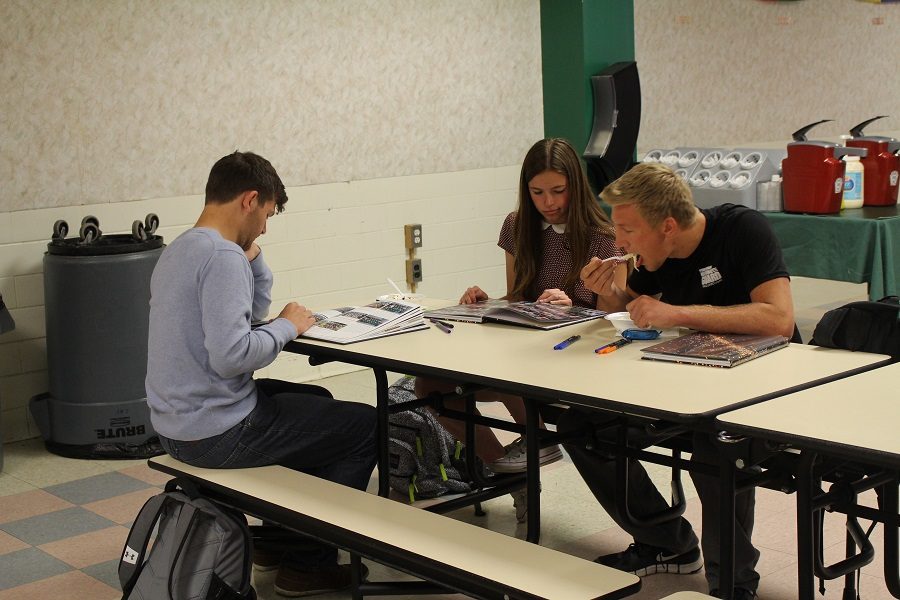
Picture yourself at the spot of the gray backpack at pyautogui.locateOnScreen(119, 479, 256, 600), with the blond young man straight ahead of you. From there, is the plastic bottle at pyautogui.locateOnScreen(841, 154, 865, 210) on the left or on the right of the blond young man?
left

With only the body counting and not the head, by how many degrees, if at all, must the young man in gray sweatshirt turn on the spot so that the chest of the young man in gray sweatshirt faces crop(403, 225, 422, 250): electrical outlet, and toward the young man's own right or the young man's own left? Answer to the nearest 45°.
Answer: approximately 90° to the young man's own left

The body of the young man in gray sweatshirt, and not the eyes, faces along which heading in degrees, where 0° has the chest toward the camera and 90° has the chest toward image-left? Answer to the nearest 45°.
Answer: approximately 270°

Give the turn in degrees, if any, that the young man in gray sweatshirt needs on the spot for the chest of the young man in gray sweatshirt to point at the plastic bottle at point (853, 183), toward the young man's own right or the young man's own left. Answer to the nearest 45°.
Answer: approximately 45° to the young man's own left

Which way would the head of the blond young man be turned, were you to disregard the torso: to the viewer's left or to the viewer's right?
to the viewer's left

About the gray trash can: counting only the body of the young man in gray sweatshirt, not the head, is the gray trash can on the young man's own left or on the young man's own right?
on the young man's own left

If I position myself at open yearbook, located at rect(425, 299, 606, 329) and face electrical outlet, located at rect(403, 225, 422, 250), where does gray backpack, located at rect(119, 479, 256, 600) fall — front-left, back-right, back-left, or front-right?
back-left

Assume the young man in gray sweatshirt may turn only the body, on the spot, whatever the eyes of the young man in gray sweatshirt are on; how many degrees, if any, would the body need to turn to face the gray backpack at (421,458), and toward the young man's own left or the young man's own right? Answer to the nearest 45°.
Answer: approximately 45° to the young man's own left

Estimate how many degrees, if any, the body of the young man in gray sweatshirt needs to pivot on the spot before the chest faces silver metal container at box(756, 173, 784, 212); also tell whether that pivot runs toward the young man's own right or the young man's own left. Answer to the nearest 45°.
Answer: approximately 45° to the young man's own left

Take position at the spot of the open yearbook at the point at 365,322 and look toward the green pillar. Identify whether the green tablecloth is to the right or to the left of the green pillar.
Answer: right
